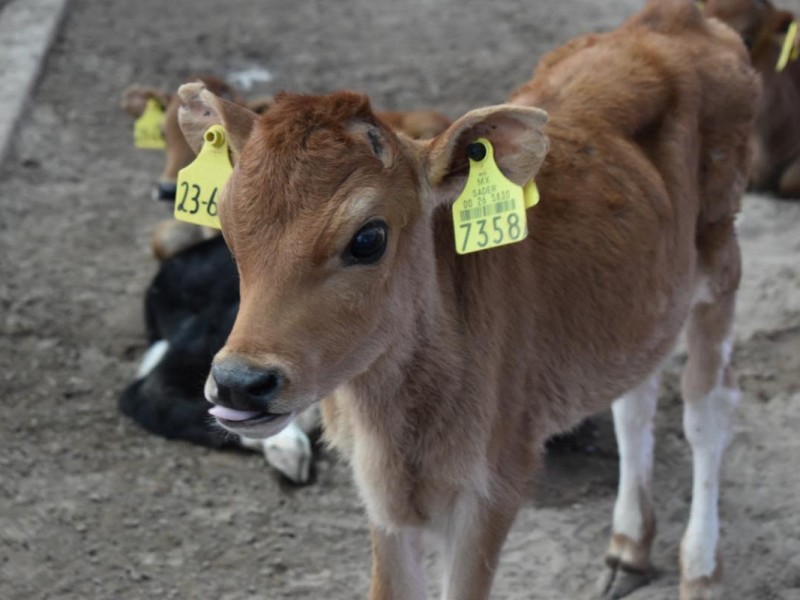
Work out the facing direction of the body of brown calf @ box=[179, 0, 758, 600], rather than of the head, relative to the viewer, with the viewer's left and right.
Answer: facing the viewer and to the left of the viewer

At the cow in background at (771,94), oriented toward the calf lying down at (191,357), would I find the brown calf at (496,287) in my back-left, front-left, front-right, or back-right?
front-left

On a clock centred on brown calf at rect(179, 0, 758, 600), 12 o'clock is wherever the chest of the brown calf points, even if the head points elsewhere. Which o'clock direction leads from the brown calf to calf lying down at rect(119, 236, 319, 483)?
The calf lying down is roughly at 3 o'clock from the brown calf.

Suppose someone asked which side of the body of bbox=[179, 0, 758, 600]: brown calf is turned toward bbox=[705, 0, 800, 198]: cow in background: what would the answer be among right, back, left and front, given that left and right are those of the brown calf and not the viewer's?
back

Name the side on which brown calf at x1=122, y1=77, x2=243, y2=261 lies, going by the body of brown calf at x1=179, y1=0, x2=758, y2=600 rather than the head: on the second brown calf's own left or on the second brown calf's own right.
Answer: on the second brown calf's own right
